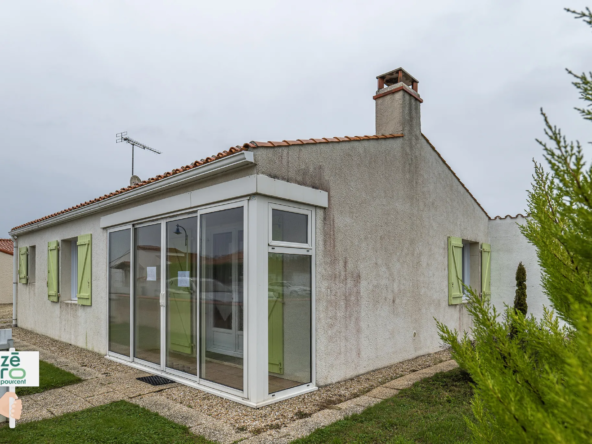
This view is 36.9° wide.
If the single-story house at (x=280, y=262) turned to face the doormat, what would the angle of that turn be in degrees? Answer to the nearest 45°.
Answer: approximately 45° to its right

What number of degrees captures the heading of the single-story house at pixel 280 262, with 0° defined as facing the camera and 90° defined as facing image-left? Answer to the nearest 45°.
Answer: approximately 45°

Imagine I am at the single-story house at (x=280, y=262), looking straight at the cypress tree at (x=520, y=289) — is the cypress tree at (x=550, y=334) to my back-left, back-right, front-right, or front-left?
back-right

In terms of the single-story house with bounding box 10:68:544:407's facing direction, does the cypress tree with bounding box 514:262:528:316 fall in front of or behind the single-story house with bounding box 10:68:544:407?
behind

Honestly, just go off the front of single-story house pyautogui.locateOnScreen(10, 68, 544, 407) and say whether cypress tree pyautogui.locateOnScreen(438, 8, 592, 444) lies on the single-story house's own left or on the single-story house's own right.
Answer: on the single-story house's own left
